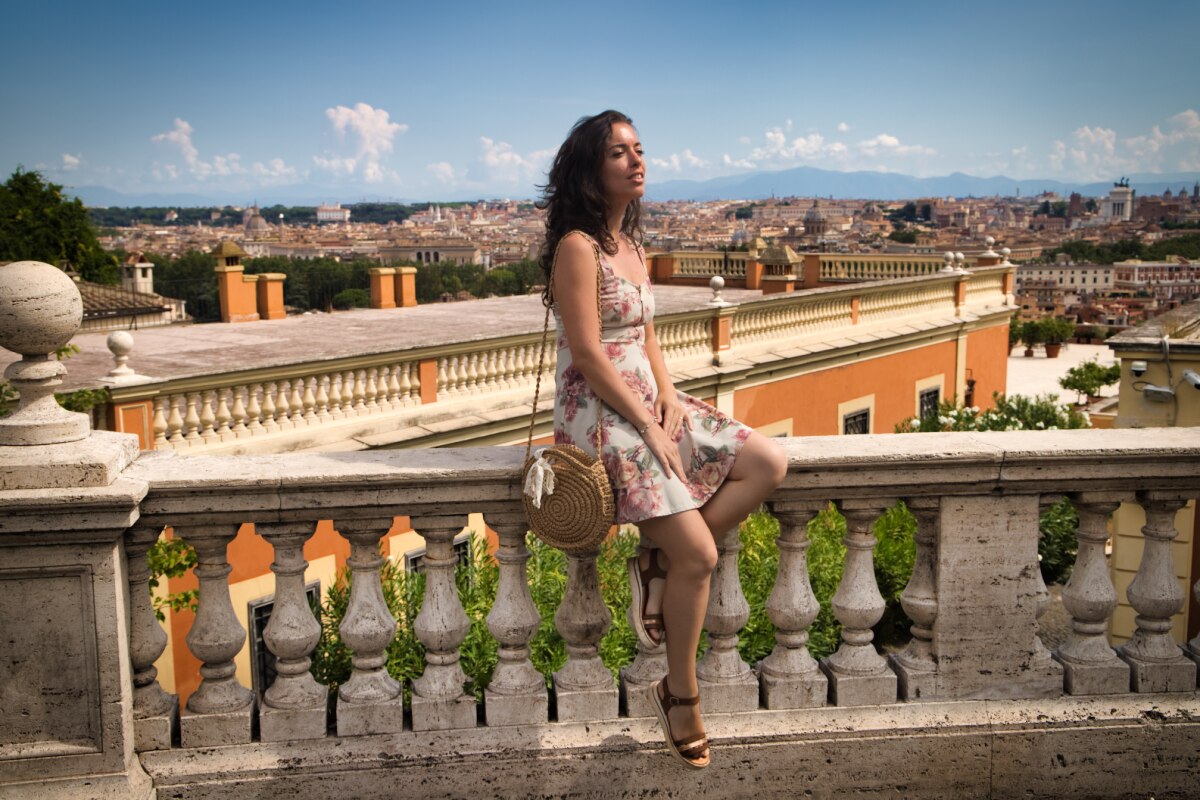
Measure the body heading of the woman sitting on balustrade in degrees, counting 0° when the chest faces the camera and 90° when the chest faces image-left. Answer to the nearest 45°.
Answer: approximately 315°

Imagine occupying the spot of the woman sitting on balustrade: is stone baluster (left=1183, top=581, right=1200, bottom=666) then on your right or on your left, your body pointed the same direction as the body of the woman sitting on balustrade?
on your left

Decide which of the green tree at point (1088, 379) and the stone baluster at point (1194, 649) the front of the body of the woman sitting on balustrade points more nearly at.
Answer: the stone baluster

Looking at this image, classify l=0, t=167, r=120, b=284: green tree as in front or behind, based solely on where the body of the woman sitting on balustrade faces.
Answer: behind

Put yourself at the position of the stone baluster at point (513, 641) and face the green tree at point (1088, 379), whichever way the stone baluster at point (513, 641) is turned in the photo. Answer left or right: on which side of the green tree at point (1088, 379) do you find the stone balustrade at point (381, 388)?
left

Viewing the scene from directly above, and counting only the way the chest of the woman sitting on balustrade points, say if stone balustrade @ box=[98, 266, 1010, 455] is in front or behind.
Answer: behind

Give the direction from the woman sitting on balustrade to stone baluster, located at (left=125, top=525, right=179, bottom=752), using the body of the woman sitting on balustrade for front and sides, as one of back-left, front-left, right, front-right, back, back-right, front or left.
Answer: back-right
